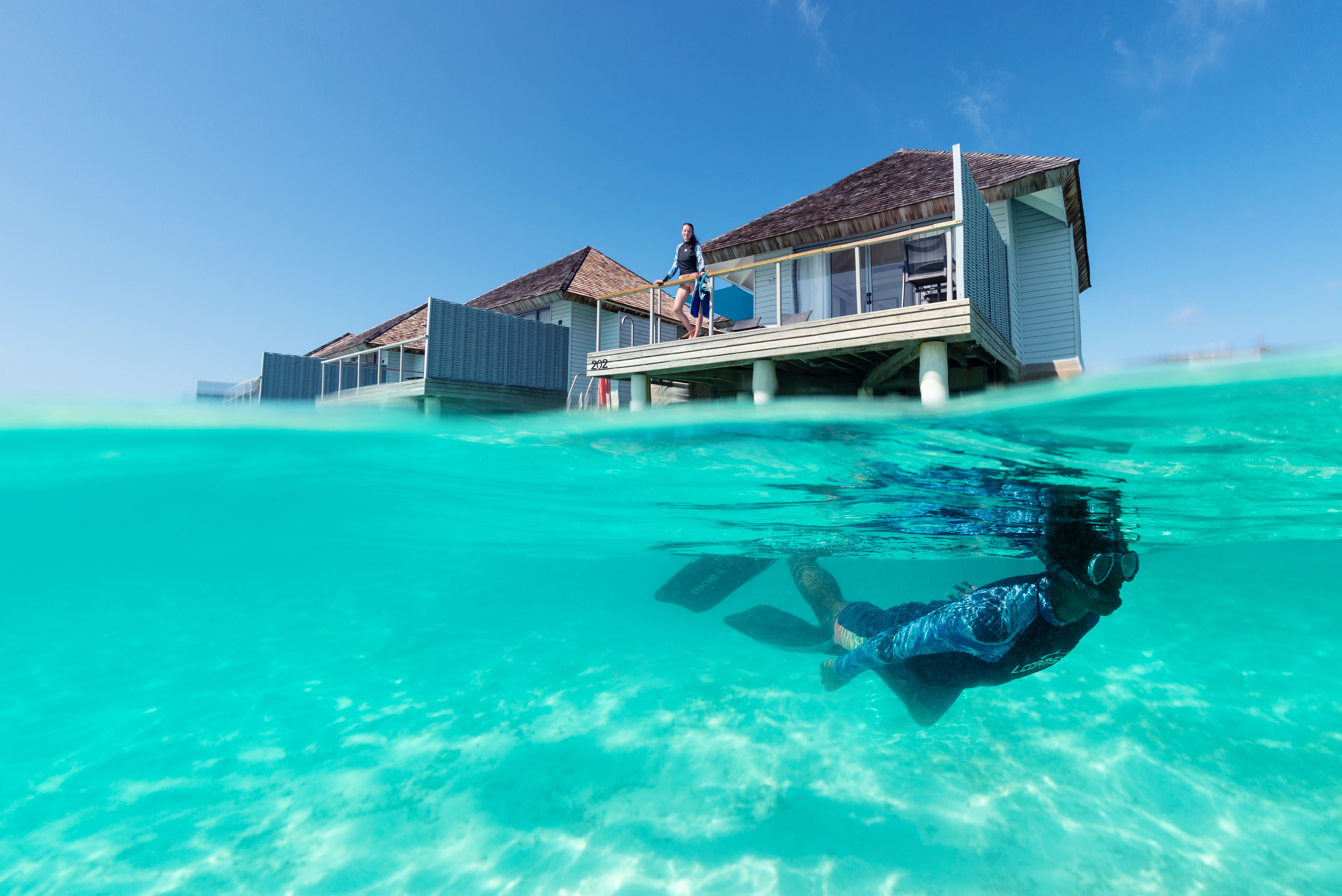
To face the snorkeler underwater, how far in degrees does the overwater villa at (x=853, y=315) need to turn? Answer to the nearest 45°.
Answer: approximately 45° to its left

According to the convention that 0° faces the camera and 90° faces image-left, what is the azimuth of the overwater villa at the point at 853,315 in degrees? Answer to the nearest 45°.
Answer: approximately 45°

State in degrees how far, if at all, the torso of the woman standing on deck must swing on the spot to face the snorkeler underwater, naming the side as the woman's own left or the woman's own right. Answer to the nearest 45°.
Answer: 0° — they already face them
